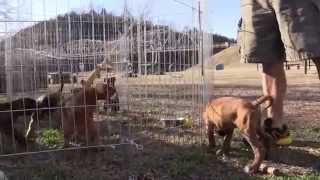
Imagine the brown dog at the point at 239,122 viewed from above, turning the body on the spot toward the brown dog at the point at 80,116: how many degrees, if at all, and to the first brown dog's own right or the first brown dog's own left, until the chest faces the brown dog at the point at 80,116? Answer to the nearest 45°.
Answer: approximately 45° to the first brown dog's own left

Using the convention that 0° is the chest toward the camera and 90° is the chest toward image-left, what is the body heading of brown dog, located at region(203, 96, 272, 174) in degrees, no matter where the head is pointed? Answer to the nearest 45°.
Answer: approximately 135°

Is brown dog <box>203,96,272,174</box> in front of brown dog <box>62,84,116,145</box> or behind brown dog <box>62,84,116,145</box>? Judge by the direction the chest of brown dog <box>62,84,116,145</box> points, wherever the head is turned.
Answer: in front

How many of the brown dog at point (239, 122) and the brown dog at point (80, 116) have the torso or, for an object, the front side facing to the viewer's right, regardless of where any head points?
1

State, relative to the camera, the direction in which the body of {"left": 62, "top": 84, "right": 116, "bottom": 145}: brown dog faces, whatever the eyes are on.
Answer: to the viewer's right
